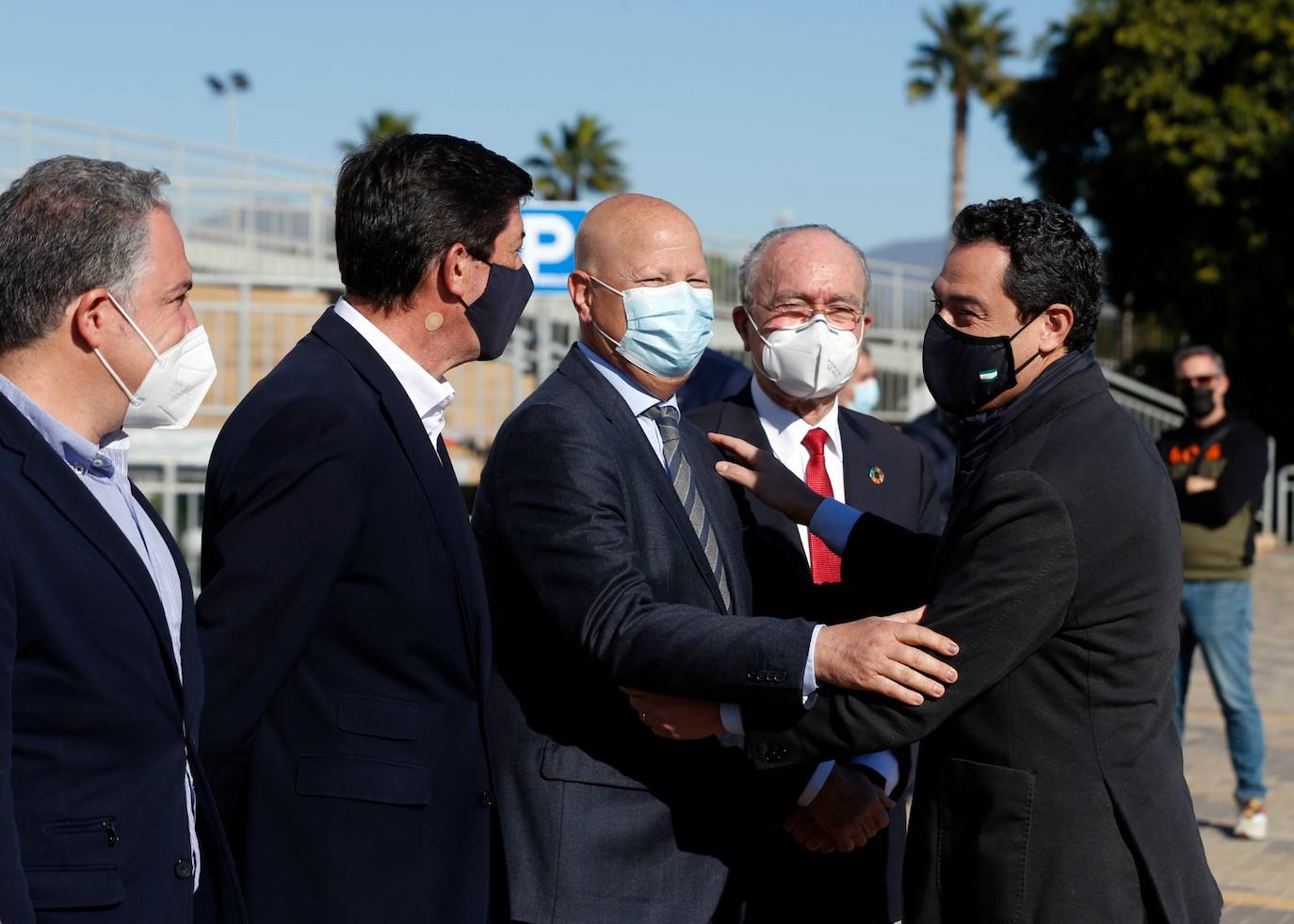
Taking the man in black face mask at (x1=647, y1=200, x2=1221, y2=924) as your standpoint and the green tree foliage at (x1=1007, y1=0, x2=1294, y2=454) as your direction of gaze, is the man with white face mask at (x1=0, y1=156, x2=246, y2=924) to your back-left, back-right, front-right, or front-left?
back-left

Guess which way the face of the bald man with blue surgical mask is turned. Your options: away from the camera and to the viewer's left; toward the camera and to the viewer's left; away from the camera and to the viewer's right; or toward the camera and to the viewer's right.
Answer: toward the camera and to the viewer's right

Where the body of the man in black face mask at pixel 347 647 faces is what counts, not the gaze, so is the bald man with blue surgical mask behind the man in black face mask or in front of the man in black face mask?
in front

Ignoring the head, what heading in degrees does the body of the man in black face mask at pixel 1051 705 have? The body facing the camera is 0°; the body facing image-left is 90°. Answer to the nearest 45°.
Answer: approximately 90°

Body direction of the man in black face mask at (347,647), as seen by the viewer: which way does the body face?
to the viewer's right

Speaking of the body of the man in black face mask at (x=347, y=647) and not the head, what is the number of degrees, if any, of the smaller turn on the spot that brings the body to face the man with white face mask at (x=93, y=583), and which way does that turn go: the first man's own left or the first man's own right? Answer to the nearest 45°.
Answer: approximately 135° to the first man's own right

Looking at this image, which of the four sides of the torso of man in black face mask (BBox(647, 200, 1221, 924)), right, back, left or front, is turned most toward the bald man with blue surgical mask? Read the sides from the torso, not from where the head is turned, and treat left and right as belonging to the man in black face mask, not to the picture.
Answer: front

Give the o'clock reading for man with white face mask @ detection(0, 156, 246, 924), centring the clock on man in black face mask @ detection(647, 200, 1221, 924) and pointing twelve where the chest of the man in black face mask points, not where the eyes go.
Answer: The man with white face mask is roughly at 11 o'clock from the man in black face mask.

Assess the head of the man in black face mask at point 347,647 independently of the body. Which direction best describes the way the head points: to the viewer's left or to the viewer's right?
to the viewer's right

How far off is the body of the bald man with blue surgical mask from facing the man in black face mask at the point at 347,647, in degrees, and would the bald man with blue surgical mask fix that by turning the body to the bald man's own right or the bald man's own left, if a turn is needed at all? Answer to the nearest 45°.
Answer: approximately 90° to the bald man's own right

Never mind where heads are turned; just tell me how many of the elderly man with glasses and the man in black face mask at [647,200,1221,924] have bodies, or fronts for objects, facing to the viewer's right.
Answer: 0

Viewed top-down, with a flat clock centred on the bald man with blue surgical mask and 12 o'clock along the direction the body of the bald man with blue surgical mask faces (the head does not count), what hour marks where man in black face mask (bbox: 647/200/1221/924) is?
The man in black face mask is roughly at 11 o'clock from the bald man with blue surgical mask.

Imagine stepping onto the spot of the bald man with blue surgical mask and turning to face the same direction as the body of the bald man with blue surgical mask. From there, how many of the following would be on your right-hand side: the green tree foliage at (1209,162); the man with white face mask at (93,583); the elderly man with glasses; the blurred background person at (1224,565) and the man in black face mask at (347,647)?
2

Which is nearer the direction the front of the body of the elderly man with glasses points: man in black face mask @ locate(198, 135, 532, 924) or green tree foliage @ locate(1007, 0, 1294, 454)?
the man in black face mask

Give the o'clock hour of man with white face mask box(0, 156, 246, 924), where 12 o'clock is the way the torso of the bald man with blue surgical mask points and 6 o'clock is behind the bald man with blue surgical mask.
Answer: The man with white face mask is roughly at 3 o'clock from the bald man with blue surgical mask.

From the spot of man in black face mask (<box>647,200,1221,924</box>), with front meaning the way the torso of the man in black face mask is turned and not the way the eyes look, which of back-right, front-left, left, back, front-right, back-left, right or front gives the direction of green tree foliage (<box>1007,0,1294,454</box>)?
right
